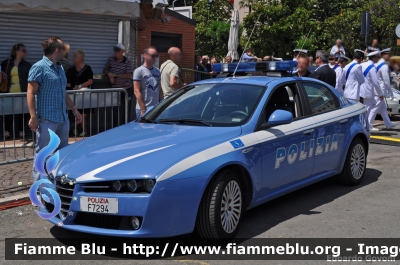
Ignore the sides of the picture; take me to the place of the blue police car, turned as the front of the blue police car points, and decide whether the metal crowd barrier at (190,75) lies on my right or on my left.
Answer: on my right

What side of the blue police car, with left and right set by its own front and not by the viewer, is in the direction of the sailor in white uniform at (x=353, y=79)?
back

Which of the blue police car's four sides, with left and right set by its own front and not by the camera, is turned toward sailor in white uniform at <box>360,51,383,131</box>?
back

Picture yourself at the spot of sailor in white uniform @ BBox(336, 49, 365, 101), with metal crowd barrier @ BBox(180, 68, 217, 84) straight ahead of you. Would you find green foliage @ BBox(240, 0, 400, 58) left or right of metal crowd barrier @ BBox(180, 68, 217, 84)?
right

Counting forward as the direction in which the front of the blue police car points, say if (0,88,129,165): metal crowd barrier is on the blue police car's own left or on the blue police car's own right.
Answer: on the blue police car's own right
